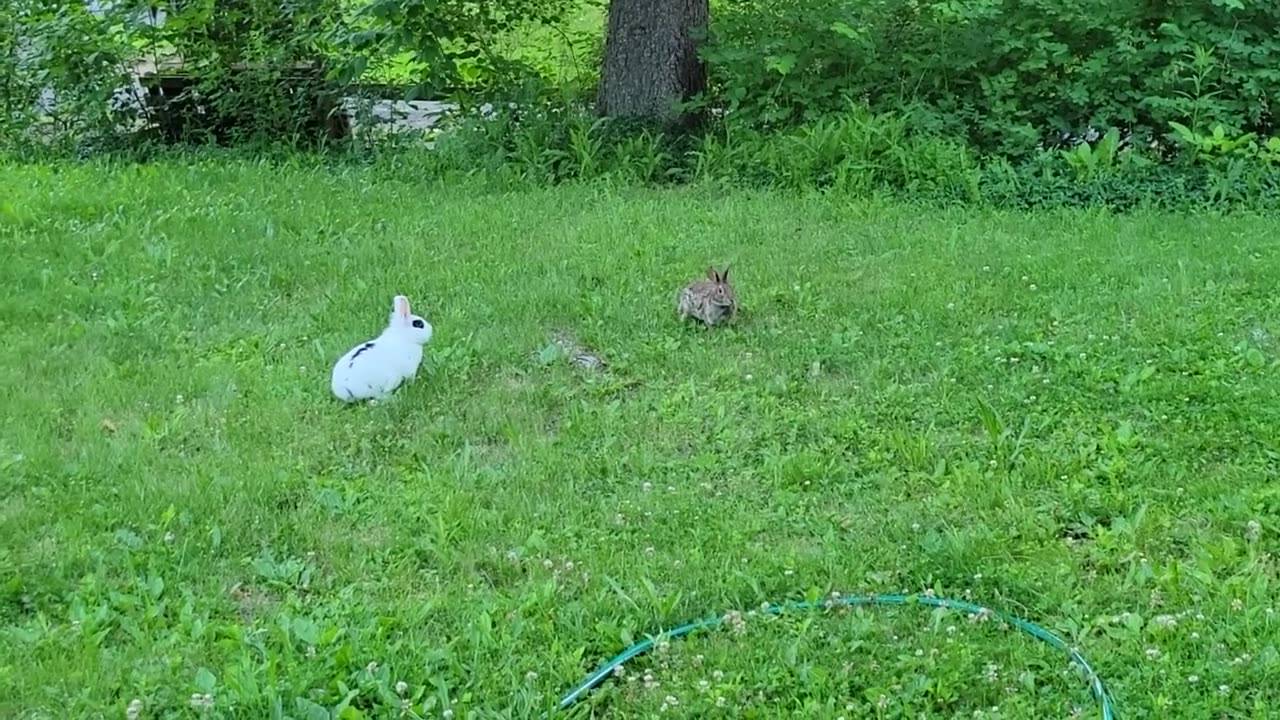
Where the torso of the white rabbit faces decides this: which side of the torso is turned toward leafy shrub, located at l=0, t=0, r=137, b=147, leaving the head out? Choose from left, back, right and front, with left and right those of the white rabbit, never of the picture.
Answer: left

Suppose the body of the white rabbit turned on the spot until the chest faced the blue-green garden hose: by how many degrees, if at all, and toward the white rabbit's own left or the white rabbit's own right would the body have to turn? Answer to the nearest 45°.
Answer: approximately 45° to the white rabbit's own right

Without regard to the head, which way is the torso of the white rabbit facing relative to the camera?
to the viewer's right

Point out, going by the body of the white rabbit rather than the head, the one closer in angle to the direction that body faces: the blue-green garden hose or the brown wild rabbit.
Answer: the brown wild rabbit
